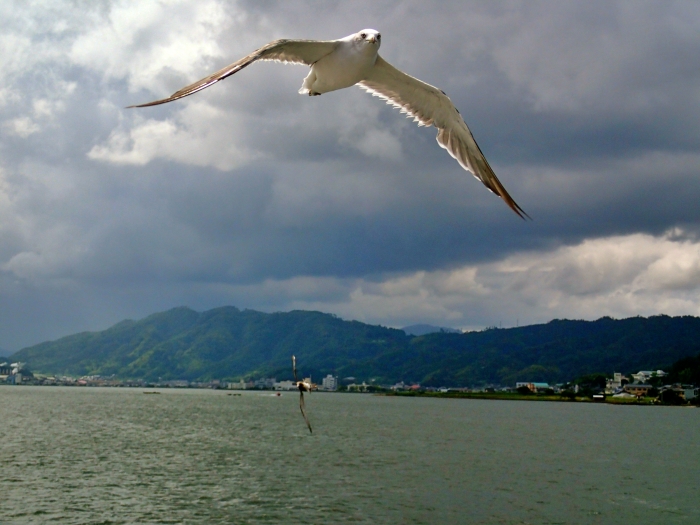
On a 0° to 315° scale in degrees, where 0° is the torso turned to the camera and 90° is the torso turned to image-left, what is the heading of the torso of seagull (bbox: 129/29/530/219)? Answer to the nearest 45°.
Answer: approximately 315°
